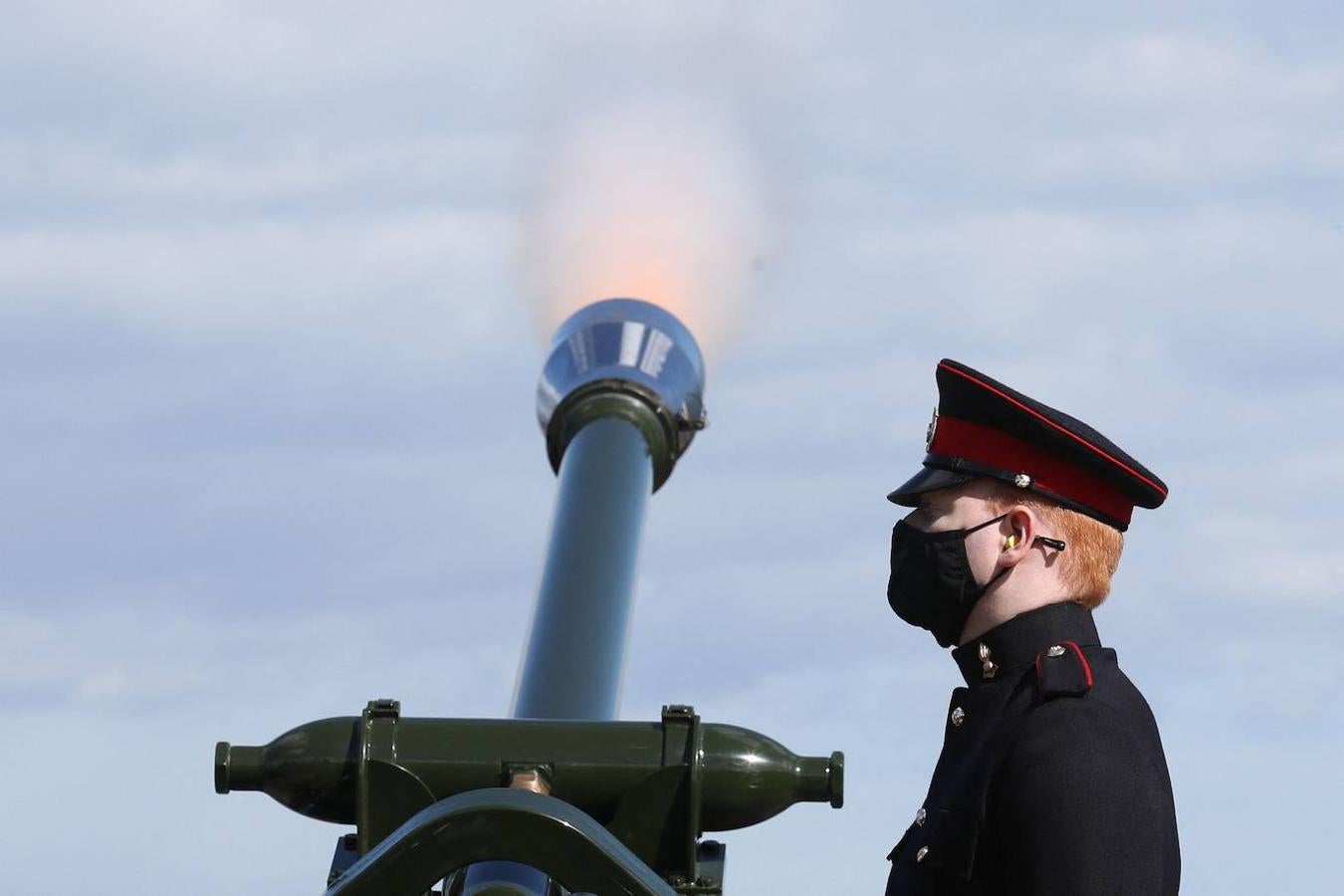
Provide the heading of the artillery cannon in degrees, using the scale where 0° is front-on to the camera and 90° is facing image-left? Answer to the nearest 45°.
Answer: approximately 180°

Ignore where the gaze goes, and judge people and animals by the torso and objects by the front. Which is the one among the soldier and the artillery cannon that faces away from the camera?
the artillery cannon

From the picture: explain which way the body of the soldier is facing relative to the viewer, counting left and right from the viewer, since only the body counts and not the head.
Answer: facing to the left of the viewer

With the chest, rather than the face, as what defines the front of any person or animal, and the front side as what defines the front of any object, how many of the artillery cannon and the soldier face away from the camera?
1

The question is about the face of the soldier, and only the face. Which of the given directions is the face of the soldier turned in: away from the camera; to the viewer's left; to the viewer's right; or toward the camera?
to the viewer's left

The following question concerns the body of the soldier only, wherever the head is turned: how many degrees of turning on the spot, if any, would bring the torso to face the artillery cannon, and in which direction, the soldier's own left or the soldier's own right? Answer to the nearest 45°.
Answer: approximately 45° to the soldier's own right

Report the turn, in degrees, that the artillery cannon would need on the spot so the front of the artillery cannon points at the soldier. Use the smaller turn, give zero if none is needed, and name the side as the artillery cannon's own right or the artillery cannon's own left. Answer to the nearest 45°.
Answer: approximately 135° to the artillery cannon's own right

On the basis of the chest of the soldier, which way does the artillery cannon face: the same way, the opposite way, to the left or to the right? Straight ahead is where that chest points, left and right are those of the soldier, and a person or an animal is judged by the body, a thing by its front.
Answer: to the right
